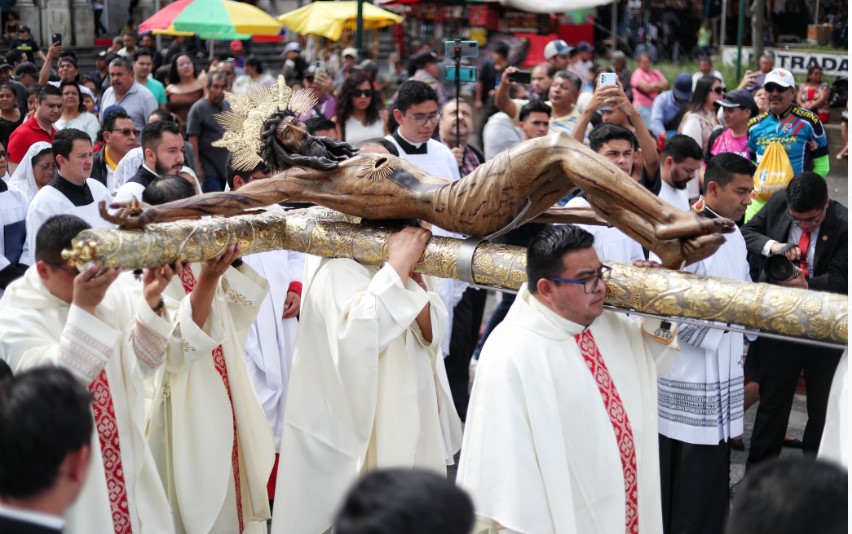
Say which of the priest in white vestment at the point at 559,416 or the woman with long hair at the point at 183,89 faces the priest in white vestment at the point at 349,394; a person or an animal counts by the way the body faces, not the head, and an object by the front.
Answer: the woman with long hair

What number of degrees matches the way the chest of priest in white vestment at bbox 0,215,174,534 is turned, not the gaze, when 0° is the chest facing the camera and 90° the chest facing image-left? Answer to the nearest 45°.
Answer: approximately 315°

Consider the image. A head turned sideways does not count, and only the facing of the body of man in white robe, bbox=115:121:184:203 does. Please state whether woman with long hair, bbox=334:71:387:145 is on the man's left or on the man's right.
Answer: on the man's left

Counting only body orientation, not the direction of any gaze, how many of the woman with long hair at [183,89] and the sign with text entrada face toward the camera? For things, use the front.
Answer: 2

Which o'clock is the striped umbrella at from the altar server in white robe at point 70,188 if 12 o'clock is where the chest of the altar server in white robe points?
The striped umbrella is roughly at 8 o'clock from the altar server in white robe.

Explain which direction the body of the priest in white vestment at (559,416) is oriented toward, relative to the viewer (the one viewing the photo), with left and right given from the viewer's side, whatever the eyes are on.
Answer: facing the viewer and to the right of the viewer

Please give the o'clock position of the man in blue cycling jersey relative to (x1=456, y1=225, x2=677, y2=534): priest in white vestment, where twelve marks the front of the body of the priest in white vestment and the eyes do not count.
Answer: The man in blue cycling jersey is roughly at 8 o'clock from the priest in white vestment.

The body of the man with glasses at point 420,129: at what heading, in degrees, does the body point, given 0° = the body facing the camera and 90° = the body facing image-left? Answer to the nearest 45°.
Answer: approximately 315°

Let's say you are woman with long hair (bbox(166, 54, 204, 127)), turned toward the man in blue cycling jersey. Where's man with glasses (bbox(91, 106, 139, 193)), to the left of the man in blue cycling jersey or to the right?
right

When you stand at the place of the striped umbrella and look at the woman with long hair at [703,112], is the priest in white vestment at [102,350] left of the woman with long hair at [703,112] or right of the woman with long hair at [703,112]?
right

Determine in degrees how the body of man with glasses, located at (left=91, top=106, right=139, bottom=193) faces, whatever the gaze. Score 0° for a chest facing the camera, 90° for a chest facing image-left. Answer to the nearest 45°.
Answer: approximately 315°
